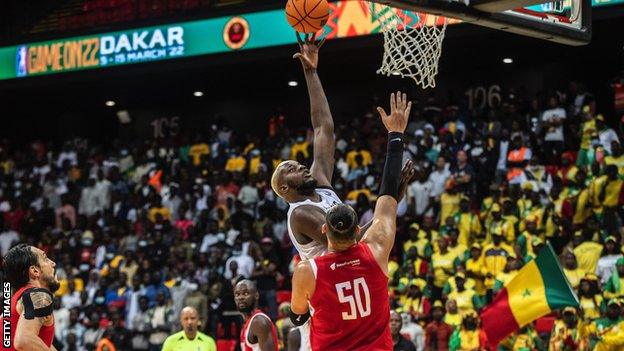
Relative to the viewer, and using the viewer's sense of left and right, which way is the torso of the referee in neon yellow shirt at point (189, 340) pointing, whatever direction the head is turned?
facing the viewer

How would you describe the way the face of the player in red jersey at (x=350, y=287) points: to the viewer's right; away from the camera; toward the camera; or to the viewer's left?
away from the camera

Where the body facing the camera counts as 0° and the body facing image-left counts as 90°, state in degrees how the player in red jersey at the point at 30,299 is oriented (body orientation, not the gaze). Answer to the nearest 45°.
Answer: approximately 270°

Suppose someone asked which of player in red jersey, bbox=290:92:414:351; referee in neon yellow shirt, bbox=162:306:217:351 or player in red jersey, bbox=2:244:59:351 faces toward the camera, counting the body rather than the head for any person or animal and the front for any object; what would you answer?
the referee in neon yellow shirt

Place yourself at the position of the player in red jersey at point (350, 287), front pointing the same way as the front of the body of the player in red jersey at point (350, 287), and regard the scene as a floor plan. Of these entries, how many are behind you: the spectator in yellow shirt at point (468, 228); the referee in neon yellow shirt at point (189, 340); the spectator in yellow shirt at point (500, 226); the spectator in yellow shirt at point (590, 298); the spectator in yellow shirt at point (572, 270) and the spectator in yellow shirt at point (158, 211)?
0

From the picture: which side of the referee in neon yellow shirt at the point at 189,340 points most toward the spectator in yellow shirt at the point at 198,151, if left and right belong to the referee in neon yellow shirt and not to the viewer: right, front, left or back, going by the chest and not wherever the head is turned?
back

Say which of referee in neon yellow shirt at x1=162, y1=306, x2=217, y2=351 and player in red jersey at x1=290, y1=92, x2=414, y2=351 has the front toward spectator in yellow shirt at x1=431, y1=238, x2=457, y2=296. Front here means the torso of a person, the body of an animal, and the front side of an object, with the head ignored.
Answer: the player in red jersey

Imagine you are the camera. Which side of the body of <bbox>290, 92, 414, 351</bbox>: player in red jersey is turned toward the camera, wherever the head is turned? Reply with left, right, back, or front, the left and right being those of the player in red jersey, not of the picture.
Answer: back

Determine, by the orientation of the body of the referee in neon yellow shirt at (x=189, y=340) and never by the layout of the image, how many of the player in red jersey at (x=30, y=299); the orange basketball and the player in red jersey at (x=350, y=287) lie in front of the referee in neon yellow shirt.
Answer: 3

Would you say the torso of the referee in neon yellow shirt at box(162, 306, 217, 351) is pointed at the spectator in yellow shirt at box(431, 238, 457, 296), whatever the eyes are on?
no

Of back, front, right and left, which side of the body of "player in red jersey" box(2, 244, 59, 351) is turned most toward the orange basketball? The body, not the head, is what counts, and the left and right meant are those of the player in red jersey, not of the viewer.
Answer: front

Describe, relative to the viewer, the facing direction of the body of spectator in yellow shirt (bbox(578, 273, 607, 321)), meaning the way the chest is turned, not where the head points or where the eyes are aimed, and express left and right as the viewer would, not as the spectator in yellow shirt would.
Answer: facing the viewer and to the left of the viewer

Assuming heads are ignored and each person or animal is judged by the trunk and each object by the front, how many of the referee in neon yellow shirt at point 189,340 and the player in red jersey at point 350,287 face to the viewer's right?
0

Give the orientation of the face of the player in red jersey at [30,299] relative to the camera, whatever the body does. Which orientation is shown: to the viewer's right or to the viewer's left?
to the viewer's right

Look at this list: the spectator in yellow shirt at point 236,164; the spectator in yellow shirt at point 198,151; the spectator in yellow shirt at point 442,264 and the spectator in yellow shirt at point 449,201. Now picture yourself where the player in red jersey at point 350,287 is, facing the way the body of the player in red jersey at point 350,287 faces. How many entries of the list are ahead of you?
4

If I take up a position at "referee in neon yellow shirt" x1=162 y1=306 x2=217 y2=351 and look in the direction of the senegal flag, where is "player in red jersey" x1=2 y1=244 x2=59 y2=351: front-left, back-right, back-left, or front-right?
back-right

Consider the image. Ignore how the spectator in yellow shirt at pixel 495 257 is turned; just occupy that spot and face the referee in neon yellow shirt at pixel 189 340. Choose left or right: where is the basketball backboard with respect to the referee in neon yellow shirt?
left

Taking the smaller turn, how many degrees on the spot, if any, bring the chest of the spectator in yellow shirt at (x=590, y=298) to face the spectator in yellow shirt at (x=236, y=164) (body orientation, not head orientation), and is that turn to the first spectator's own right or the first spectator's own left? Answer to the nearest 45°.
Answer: approximately 90° to the first spectator's own right
